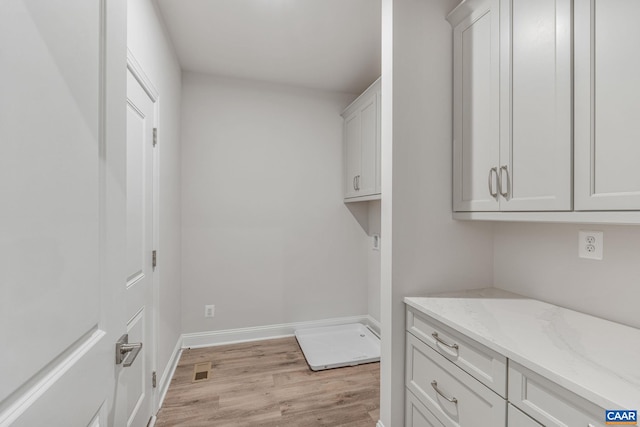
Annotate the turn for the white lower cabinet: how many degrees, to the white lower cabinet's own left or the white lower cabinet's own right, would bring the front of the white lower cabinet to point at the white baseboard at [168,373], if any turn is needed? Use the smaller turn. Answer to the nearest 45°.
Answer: approximately 45° to the white lower cabinet's own right

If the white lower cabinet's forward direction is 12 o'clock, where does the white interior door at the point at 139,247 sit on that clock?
The white interior door is roughly at 1 o'clock from the white lower cabinet.

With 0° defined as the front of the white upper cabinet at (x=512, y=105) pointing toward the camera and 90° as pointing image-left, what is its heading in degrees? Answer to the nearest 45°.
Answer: approximately 45°

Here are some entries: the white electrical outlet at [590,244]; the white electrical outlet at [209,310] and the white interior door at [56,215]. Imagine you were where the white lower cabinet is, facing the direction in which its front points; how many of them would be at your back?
1

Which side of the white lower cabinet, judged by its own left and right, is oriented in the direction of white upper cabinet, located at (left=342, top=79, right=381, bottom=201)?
right

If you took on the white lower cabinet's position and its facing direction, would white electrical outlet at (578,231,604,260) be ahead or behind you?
behind

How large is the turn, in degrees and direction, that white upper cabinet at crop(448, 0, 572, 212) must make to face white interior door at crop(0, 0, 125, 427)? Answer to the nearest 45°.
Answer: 0° — it already faces it

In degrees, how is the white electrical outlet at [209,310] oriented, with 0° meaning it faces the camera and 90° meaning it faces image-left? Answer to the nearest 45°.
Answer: approximately 0°

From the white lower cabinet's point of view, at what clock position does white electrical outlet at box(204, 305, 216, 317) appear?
The white electrical outlet is roughly at 2 o'clock from the white lower cabinet.

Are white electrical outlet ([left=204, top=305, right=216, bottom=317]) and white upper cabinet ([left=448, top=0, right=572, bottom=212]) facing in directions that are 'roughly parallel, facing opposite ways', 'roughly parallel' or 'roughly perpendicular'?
roughly perpendicular

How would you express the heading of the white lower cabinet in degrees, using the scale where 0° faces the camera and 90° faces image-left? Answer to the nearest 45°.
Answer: approximately 45°

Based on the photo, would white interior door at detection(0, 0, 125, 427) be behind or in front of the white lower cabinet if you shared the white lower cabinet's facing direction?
in front

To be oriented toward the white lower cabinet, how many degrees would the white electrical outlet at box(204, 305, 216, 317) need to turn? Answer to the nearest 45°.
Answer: approximately 45° to its left
